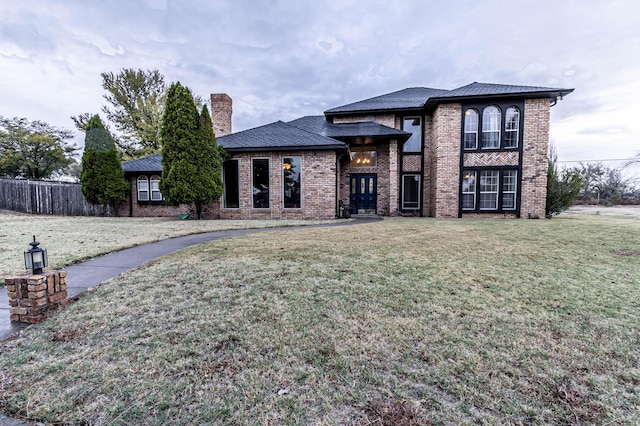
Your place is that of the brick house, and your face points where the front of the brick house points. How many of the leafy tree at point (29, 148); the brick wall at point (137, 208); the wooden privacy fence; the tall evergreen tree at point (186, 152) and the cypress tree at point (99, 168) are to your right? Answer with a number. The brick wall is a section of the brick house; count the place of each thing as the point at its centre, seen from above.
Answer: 5

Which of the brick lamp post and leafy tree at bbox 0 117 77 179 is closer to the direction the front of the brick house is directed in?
the brick lamp post

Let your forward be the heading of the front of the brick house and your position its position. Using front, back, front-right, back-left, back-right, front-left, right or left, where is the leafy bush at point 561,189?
left

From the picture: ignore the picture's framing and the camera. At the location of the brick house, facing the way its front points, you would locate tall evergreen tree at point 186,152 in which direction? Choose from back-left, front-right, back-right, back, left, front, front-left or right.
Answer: right

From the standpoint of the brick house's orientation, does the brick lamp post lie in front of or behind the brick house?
in front

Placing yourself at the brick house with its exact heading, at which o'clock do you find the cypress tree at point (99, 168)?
The cypress tree is roughly at 3 o'clock from the brick house.

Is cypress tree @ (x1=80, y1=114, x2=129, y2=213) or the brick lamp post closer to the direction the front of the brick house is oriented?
the brick lamp post

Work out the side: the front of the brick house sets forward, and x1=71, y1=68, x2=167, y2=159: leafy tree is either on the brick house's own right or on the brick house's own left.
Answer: on the brick house's own right

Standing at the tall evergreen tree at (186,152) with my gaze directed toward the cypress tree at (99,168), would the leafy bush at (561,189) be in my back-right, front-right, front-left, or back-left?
back-right

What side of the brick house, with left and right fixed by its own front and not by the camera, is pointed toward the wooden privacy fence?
right

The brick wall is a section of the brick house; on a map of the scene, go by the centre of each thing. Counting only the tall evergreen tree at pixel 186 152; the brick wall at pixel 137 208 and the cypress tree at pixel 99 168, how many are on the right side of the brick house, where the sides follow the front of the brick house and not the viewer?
3

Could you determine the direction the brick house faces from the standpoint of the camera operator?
facing the viewer
